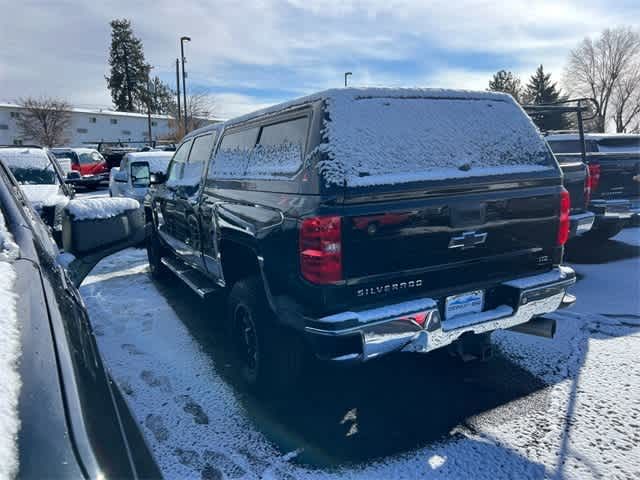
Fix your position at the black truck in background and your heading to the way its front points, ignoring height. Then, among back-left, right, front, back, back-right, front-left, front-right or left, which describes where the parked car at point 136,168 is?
front-left

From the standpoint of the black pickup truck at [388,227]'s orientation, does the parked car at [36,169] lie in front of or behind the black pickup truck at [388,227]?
in front

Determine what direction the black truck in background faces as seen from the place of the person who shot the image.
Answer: facing away from the viewer and to the left of the viewer

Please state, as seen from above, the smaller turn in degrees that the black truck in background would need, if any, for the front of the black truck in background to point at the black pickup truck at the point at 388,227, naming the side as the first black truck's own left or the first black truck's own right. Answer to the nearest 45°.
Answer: approximately 135° to the first black truck's own left

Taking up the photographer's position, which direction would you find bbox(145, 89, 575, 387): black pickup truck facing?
facing away from the viewer and to the left of the viewer

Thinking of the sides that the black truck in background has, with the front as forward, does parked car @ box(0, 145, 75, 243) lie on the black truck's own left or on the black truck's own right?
on the black truck's own left

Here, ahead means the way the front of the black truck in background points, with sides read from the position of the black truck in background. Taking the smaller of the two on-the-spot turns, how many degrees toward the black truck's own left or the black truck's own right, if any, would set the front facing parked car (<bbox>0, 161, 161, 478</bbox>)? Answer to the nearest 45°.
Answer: approximately 135° to the black truck's own left

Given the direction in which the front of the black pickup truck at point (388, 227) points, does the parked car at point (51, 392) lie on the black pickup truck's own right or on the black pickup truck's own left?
on the black pickup truck's own left

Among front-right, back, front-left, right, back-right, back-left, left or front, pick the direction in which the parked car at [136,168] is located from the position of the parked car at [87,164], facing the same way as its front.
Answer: front-right

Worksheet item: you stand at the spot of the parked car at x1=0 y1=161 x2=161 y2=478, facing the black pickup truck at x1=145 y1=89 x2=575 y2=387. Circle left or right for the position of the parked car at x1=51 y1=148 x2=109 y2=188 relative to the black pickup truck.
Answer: left

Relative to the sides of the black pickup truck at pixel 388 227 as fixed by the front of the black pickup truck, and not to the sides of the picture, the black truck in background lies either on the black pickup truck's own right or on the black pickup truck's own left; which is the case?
on the black pickup truck's own right

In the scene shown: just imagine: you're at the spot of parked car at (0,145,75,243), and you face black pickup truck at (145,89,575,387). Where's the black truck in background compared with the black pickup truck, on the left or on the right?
left
